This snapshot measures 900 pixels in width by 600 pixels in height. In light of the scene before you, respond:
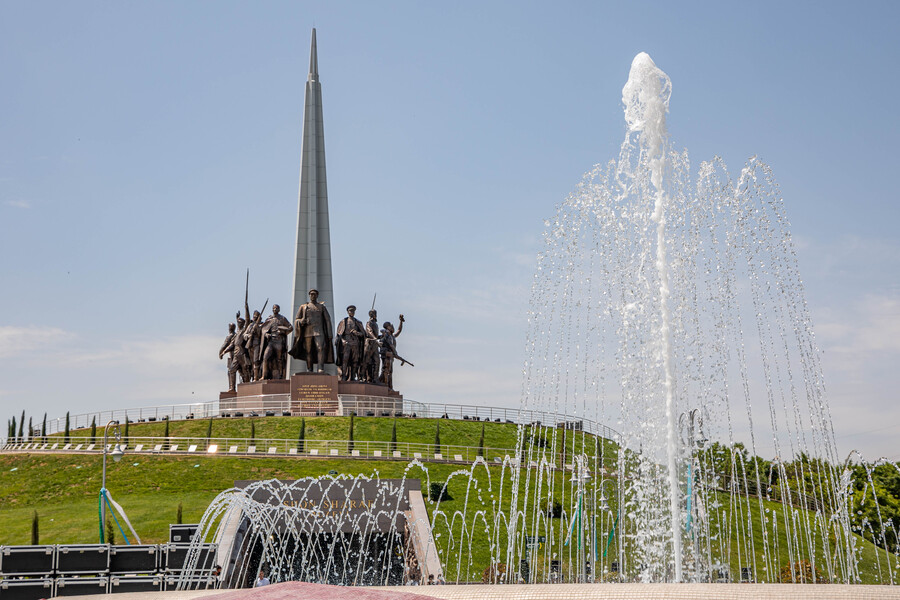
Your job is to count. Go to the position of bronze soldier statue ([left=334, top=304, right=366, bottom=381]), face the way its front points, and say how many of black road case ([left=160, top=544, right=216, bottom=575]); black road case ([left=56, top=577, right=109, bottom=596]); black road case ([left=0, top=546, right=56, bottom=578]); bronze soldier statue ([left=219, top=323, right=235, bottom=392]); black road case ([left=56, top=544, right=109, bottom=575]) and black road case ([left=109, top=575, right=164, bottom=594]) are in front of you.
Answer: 5

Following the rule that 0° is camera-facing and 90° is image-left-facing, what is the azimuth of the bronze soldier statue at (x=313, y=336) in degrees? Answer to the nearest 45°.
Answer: approximately 0°

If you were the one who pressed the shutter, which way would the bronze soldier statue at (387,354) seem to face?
facing the viewer and to the right of the viewer

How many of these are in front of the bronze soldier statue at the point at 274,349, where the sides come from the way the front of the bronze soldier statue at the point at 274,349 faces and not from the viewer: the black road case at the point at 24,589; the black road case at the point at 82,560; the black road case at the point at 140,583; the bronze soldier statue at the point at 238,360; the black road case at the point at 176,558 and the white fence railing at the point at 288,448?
5

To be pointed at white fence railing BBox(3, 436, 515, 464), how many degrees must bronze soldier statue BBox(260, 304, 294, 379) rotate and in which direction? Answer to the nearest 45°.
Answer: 0° — it already faces it

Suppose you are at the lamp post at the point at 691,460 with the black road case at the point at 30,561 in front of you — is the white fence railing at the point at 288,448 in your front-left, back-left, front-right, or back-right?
front-right

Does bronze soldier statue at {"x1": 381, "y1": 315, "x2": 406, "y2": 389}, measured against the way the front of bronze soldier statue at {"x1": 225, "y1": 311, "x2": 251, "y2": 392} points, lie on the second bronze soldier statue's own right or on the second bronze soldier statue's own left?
on the second bronze soldier statue's own left

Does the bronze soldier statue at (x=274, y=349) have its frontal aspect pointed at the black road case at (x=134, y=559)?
yes

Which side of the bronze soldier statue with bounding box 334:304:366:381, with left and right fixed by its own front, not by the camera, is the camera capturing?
front

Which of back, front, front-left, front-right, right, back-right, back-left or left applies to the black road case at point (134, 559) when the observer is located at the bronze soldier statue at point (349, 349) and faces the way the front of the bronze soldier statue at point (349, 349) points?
front

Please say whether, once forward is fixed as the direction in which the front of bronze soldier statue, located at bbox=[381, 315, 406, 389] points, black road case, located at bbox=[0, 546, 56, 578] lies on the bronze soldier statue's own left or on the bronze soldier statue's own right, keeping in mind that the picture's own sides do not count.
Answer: on the bronze soldier statue's own right

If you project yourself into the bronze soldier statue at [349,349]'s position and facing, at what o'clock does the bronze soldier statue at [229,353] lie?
the bronze soldier statue at [229,353] is roughly at 4 o'clock from the bronze soldier statue at [349,349].
